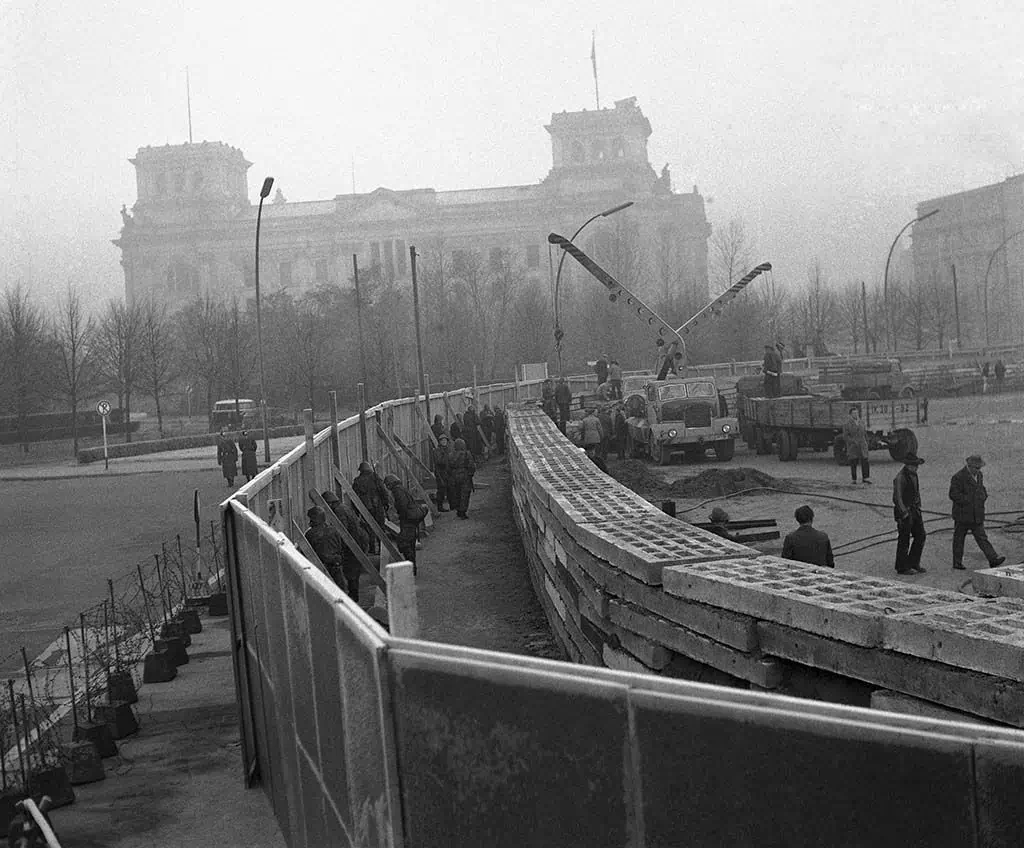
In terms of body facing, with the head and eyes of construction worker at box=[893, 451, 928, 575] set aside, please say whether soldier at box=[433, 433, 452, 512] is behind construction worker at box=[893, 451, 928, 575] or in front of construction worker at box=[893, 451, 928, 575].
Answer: behind

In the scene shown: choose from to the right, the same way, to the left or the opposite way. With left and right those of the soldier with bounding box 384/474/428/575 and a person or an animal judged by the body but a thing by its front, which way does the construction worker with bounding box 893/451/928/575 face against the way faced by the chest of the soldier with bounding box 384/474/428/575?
the opposite way

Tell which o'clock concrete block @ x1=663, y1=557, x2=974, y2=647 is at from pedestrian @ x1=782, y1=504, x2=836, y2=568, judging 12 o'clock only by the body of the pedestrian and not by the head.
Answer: The concrete block is roughly at 6 o'clock from the pedestrian.

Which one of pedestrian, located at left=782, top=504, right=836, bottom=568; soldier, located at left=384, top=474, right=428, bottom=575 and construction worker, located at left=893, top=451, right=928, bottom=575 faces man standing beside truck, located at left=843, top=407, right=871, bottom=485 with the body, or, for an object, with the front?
the pedestrian

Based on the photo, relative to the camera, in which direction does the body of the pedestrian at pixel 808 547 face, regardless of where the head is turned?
away from the camera
